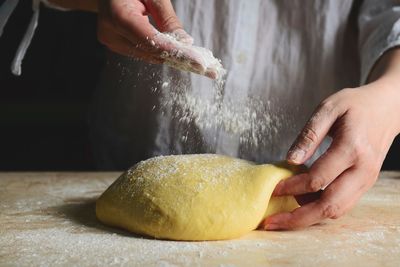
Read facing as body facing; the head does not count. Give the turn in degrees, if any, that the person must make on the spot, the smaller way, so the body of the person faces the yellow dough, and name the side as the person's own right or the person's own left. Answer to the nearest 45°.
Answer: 0° — they already face it

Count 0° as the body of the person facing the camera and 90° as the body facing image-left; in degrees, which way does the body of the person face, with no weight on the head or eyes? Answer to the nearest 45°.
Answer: approximately 0°
